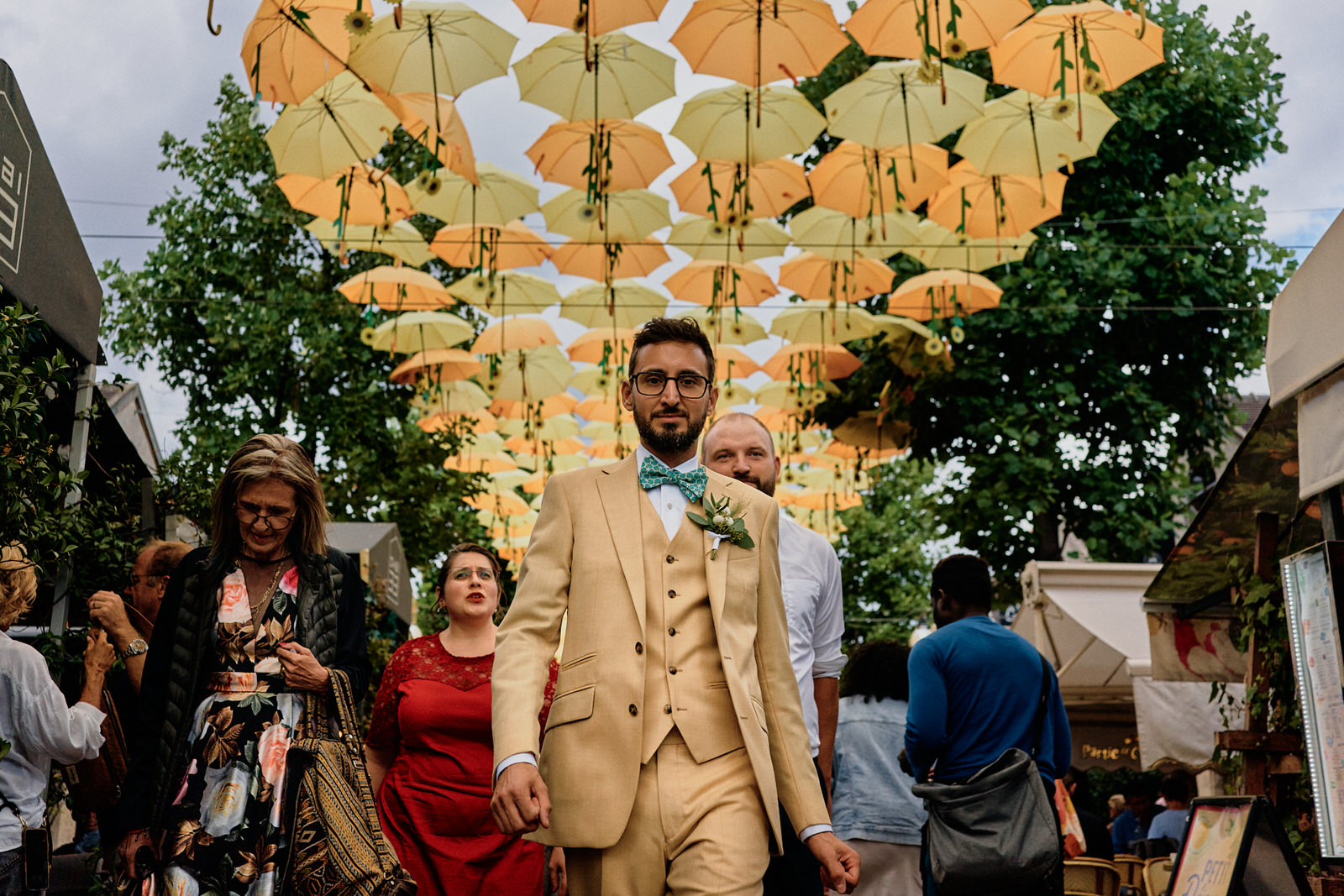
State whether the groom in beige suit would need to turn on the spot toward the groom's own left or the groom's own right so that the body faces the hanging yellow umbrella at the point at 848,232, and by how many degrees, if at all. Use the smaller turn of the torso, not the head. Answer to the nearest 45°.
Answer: approximately 180°

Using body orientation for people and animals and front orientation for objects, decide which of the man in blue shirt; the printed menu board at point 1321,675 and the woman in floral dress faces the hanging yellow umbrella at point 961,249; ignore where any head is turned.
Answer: the man in blue shirt

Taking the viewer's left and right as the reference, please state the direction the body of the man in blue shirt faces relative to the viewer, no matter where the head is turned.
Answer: facing away from the viewer

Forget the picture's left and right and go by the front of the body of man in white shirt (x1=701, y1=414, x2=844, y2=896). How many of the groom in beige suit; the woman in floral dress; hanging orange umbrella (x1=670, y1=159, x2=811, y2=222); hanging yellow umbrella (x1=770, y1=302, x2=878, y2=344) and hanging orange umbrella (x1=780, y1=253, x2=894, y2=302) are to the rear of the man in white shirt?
3

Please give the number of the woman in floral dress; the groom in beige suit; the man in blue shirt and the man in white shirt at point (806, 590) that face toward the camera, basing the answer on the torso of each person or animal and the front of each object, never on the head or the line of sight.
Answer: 3

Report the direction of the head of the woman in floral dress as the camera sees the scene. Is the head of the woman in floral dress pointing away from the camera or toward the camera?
toward the camera

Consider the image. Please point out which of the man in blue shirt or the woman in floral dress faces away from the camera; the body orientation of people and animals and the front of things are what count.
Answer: the man in blue shirt

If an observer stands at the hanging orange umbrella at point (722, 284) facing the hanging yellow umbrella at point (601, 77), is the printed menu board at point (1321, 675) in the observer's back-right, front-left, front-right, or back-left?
front-left

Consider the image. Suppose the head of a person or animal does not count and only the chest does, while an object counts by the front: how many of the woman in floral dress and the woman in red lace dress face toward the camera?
2

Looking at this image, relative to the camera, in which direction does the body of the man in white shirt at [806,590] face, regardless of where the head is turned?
toward the camera

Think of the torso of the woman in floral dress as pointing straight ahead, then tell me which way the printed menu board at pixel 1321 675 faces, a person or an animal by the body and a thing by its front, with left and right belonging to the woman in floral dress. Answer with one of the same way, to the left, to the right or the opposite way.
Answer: to the right

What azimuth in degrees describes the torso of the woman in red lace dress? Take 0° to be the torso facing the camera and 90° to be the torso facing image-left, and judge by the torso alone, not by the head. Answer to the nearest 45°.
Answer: approximately 0°

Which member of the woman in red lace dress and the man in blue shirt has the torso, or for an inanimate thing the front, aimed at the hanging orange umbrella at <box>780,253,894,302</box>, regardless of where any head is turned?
the man in blue shirt

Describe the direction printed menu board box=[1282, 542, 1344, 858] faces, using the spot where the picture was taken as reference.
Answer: facing the viewer and to the left of the viewer

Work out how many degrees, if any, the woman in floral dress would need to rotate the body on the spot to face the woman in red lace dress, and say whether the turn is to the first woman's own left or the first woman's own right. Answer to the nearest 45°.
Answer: approximately 135° to the first woman's own left
